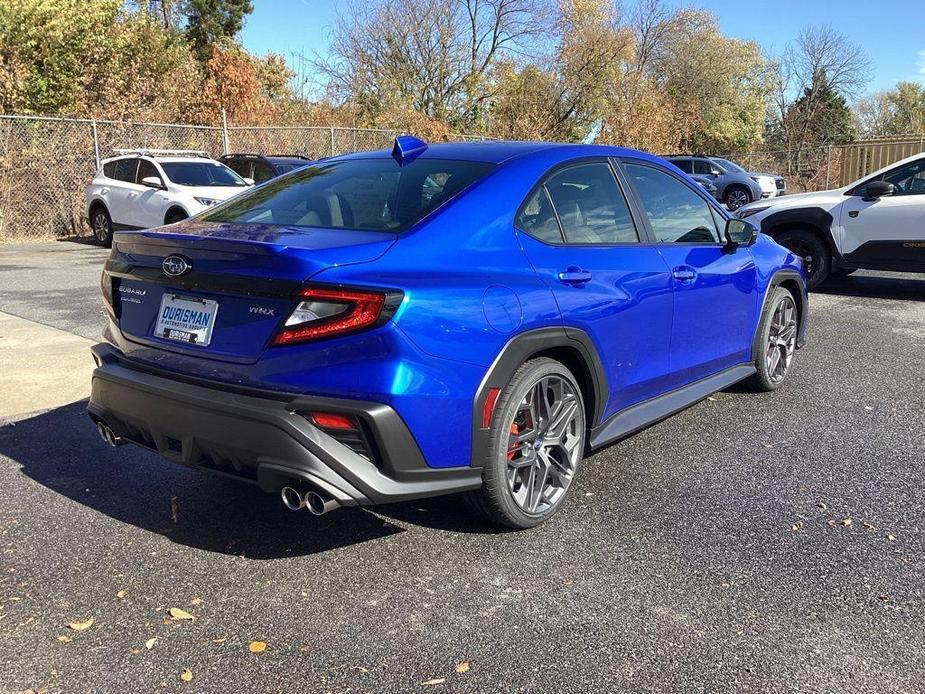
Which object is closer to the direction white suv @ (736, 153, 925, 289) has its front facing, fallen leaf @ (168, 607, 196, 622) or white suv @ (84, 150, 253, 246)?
the white suv

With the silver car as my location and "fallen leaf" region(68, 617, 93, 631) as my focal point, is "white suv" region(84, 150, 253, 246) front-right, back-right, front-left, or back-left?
front-right

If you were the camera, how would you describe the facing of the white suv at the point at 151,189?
facing the viewer and to the right of the viewer

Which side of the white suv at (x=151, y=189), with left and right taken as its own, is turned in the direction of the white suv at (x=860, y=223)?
front

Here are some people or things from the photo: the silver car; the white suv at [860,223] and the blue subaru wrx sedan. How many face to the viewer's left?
1

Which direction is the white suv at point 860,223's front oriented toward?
to the viewer's left

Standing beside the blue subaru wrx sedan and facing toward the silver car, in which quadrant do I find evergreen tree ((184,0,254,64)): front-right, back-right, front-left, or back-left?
front-left

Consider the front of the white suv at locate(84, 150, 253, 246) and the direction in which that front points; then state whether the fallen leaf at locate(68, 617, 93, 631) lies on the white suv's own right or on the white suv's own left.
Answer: on the white suv's own right

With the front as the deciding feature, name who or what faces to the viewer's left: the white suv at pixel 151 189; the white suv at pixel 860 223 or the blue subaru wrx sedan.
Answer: the white suv at pixel 860 223

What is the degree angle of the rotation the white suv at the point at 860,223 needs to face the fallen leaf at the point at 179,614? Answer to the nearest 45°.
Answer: approximately 90° to its left

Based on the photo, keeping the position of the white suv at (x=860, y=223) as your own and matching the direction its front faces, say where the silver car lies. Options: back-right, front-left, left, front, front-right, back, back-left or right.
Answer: right

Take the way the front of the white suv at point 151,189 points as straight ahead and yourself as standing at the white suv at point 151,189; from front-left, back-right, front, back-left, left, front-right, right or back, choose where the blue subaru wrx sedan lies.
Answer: front-right

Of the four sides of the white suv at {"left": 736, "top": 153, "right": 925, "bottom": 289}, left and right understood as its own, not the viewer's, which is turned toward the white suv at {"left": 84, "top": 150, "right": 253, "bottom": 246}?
front

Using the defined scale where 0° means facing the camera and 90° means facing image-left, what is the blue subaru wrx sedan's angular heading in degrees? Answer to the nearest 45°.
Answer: approximately 225°

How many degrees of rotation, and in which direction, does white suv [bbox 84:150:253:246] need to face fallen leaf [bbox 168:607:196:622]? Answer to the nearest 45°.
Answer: approximately 45° to its right
